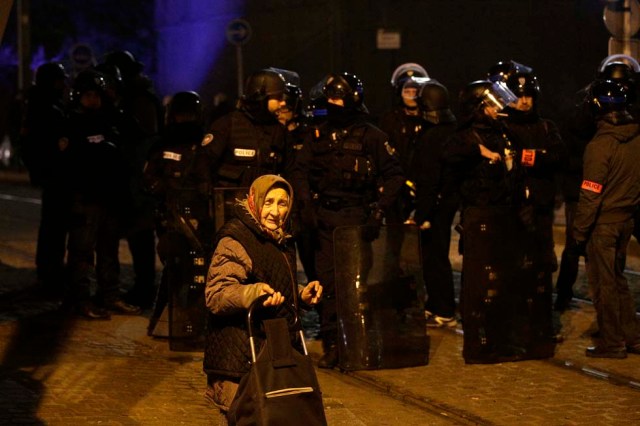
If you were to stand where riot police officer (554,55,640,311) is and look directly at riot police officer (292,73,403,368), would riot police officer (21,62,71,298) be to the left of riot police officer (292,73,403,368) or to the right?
right

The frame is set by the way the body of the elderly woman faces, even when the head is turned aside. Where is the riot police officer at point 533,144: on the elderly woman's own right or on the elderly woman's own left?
on the elderly woman's own left

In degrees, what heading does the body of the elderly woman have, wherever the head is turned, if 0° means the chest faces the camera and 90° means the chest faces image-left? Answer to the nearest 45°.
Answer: approximately 315°

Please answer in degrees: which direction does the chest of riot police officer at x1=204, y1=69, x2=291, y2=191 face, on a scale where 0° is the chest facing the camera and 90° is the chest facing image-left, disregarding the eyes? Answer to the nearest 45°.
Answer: approximately 315°

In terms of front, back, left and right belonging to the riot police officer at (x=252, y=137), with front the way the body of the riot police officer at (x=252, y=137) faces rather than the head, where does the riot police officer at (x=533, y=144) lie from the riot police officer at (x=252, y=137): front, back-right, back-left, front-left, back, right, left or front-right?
front-left

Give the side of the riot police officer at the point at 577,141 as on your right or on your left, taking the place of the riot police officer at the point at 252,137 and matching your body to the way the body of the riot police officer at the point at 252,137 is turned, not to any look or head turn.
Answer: on your left

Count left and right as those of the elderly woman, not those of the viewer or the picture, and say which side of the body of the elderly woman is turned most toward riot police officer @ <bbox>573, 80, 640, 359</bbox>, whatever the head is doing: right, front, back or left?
left

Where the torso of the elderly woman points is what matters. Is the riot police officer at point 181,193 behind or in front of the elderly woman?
behind
